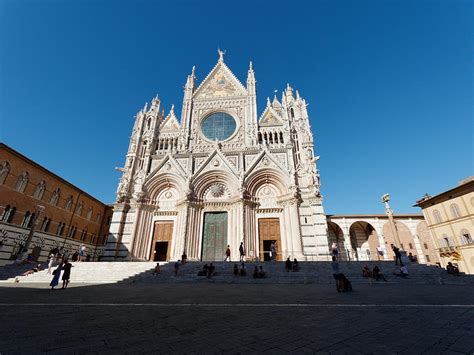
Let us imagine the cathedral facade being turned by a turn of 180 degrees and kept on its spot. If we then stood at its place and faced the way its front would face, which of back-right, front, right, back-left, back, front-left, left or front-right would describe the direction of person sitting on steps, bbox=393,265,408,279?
back-right

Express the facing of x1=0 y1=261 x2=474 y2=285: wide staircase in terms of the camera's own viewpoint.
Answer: facing the viewer

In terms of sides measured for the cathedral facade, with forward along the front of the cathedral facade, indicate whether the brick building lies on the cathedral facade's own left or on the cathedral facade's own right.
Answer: on the cathedral facade's own right

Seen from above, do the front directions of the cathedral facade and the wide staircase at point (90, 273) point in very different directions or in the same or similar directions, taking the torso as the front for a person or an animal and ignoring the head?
same or similar directions

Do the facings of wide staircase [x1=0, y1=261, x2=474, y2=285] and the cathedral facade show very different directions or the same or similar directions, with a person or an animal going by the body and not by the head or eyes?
same or similar directions

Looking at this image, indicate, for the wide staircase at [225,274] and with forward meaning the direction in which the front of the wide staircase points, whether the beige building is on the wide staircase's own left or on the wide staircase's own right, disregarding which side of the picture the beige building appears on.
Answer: on the wide staircase's own left

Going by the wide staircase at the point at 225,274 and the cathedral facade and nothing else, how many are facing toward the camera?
2

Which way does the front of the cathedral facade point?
toward the camera

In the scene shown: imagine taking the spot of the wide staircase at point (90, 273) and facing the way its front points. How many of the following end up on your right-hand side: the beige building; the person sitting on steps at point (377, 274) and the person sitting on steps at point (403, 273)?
0
